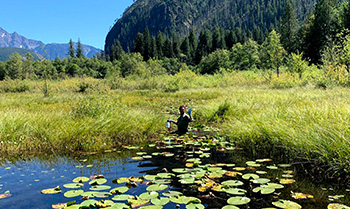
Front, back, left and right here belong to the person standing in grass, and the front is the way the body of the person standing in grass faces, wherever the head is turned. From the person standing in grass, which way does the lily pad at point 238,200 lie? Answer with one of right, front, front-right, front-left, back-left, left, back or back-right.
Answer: front

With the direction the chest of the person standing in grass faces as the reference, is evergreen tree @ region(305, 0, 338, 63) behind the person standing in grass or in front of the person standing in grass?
behind

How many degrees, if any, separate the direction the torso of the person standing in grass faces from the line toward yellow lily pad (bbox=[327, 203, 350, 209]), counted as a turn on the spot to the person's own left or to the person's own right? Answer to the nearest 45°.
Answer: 0° — they already face it

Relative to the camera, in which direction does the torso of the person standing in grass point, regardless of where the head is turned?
toward the camera

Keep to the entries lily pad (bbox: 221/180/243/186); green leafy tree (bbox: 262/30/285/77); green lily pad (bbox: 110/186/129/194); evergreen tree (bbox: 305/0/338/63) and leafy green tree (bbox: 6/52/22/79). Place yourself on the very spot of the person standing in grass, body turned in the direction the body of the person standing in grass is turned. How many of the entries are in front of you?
2

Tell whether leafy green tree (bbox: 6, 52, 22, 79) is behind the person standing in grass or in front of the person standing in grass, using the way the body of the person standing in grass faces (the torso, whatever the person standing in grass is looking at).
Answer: behind

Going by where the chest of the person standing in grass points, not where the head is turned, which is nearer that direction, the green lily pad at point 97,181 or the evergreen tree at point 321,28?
the green lily pad

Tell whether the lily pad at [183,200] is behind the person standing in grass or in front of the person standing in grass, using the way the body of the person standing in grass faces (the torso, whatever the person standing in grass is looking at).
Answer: in front

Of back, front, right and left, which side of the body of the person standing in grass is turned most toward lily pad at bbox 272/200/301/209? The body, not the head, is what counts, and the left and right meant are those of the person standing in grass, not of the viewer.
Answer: front
